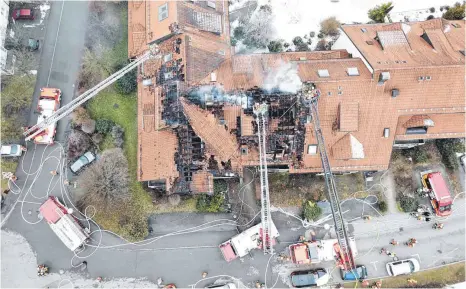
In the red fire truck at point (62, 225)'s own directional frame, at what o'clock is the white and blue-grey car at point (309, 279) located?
The white and blue-grey car is roughly at 5 o'clock from the red fire truck.

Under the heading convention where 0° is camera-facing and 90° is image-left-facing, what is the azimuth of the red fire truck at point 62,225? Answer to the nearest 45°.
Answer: approximately 135°
